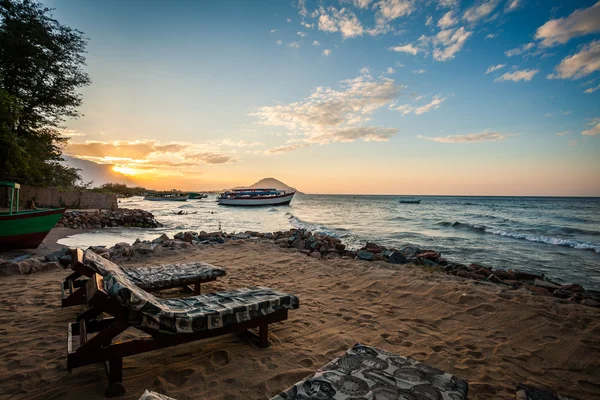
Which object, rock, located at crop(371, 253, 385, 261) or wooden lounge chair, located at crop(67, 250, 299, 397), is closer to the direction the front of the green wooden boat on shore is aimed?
the rock

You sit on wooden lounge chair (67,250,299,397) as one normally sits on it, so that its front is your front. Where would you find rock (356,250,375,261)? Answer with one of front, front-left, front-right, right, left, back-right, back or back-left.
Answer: front

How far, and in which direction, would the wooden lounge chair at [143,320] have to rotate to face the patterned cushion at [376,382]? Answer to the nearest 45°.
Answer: approximately 90° to its right

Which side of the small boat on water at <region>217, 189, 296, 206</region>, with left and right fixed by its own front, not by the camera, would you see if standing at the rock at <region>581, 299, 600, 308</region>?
right

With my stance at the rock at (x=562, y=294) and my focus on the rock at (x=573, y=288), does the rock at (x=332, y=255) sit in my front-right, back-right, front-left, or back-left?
back-left

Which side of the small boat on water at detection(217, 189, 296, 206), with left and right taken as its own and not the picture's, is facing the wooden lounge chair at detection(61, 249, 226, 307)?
right

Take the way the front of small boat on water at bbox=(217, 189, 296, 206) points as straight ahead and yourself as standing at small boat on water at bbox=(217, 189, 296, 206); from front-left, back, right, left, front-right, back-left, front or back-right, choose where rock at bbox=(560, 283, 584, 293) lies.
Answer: right

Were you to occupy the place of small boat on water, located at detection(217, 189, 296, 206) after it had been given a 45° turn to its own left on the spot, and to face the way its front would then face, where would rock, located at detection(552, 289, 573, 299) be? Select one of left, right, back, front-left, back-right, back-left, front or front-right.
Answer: back-right

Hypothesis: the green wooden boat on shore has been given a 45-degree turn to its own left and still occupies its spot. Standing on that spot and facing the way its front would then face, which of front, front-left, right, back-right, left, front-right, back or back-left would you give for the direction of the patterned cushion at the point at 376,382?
back-right

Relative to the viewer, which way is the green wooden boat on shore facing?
to the viewer's right

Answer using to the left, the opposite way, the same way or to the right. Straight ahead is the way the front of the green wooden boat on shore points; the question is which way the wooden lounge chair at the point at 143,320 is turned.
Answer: the same way

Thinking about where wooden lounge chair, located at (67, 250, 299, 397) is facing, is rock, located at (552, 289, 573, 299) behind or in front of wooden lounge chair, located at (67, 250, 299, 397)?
in front
